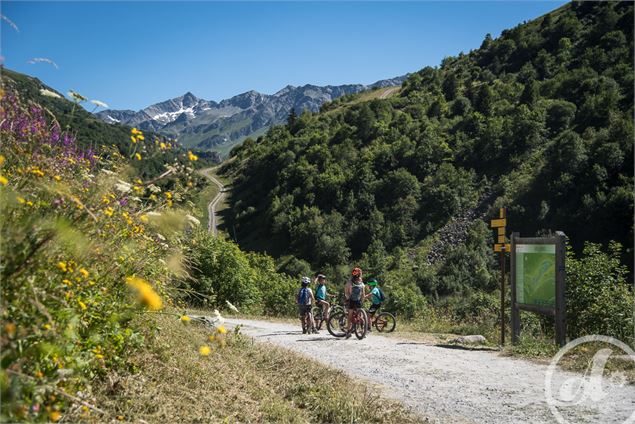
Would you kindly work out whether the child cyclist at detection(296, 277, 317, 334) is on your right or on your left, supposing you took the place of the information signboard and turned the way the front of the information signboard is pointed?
on your right

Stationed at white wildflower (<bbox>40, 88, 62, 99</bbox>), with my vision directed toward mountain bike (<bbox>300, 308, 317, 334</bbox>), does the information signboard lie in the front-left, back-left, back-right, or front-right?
front-right

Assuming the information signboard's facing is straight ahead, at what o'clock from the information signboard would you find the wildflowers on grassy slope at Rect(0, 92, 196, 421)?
The wildflowers on grassy slope is roughly at 11 o'clock from the information signboard.

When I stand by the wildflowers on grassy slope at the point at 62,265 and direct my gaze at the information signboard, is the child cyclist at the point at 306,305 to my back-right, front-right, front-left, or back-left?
front-left

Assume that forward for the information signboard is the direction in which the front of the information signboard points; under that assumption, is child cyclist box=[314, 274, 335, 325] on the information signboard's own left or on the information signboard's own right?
on the information signboard's own right

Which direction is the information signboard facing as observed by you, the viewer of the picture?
facing the viewer and to the left of the viewer

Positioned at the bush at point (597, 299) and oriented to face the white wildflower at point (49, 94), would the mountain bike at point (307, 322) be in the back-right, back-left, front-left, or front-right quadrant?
front-right

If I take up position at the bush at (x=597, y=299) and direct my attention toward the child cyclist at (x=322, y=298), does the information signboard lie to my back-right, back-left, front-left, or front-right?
front-left

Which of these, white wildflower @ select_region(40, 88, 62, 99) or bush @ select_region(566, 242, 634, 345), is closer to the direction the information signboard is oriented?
the white wildflower

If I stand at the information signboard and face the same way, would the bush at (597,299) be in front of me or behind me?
behind

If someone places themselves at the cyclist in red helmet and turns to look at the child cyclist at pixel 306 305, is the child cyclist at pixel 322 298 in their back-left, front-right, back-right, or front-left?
front-right

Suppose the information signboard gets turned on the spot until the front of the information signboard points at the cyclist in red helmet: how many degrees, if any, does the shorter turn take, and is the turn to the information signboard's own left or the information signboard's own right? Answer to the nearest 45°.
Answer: approximately 45° to the information signboard's own right
